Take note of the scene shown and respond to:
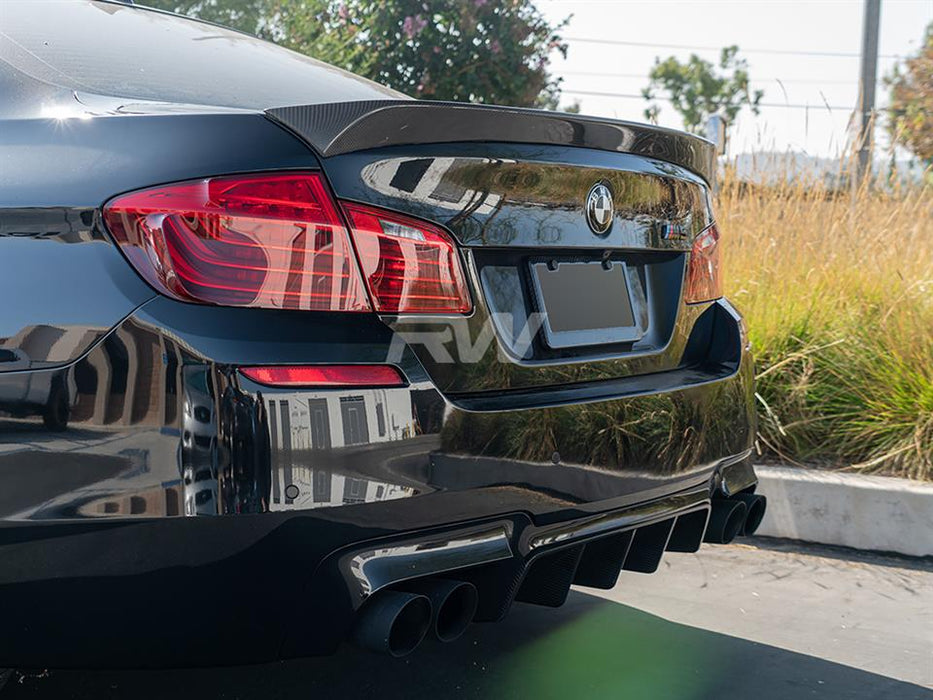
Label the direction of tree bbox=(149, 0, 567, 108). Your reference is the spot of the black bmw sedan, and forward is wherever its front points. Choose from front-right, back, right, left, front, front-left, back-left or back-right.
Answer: front-right

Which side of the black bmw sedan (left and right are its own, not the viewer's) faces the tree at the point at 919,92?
right

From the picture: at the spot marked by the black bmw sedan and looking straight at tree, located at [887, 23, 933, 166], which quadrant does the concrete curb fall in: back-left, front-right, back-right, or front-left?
front-right

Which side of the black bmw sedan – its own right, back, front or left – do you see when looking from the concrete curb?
right

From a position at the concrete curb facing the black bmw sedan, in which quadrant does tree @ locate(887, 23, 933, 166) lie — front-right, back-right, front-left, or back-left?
back-right

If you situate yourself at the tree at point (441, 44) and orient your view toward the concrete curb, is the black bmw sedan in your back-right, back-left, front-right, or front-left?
front-right

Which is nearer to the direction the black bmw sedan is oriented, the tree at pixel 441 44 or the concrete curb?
the tree

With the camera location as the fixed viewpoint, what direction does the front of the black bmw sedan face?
facing away from the viewer and to the left of the viewer

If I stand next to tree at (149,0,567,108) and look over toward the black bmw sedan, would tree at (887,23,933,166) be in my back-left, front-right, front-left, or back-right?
back-left
